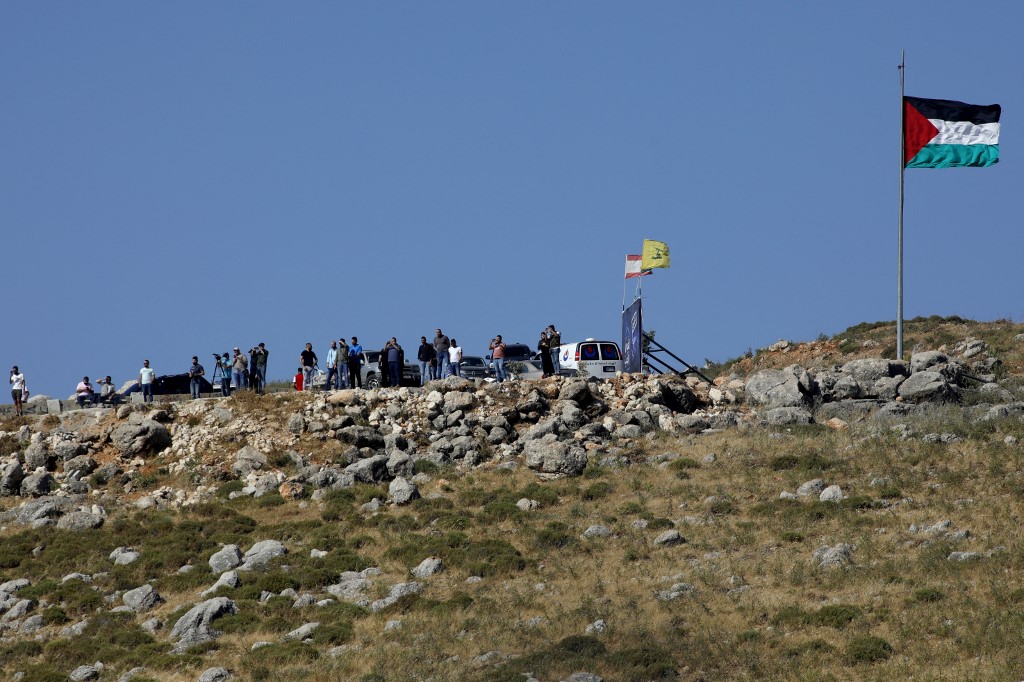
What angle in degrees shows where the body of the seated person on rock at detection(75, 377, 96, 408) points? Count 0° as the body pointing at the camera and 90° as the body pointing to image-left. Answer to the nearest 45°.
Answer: approximately 0°

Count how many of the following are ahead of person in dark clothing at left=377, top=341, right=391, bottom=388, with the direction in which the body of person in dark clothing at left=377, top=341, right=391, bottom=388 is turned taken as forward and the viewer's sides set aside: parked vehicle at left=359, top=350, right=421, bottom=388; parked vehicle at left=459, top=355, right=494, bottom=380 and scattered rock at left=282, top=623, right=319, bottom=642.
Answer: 1

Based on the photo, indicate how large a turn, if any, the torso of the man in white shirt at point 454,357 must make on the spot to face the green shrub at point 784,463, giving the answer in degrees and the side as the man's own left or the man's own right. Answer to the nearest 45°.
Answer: approximately 45° to the man's own left

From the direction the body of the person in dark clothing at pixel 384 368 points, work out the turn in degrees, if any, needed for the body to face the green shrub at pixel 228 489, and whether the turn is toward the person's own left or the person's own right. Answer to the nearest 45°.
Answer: approximately 45° to the person's own right

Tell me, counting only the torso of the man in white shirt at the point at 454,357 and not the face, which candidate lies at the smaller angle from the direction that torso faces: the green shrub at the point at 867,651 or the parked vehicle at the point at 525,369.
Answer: the green shrub

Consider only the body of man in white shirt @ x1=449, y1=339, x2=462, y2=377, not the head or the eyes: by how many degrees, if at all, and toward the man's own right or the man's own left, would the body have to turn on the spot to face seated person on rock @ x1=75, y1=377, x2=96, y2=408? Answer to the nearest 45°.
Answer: approximately 90° to the man's own right

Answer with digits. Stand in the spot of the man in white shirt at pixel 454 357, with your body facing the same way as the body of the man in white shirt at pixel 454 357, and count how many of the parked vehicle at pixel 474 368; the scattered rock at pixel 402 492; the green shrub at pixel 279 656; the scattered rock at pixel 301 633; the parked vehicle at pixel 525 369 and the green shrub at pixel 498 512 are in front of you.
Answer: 4

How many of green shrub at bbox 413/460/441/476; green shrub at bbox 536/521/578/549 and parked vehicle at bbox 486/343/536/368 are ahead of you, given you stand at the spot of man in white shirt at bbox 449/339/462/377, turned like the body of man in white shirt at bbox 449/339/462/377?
2

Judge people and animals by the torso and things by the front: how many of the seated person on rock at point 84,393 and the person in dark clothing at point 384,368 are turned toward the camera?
2
